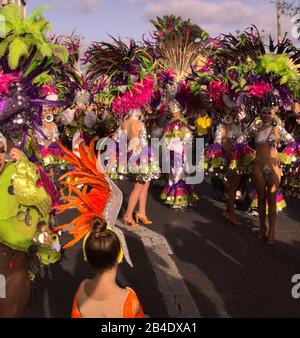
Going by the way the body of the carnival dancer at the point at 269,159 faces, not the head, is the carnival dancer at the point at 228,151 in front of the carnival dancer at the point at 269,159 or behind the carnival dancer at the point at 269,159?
behind

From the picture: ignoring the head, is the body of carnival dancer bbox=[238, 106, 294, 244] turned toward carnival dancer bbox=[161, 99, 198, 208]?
no

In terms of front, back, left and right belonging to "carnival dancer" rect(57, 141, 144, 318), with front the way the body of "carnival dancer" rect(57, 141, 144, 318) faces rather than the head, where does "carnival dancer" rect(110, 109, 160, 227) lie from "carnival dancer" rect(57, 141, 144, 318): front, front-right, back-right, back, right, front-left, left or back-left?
front

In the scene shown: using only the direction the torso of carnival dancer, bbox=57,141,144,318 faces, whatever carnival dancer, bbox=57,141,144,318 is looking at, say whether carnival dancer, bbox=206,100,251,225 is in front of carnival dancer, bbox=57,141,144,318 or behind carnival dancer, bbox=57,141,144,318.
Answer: in front

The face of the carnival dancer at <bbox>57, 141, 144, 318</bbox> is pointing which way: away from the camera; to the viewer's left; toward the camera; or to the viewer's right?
away from the camera

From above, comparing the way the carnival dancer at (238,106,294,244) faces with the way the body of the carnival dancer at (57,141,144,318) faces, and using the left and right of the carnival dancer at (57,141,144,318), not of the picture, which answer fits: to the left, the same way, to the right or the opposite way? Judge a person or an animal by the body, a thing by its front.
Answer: the opposite way

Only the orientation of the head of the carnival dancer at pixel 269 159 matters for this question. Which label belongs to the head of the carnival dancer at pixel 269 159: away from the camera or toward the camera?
toward the camera

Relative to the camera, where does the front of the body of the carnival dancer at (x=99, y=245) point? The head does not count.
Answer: away from the camera

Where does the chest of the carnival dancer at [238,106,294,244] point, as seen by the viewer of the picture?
toward the camera

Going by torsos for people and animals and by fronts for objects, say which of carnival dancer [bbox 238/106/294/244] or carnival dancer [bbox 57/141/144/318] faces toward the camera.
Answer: carnival dancer [bbox 238/106/294/244]

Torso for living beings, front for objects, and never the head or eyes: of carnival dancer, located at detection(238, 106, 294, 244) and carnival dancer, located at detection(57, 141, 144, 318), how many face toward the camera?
1

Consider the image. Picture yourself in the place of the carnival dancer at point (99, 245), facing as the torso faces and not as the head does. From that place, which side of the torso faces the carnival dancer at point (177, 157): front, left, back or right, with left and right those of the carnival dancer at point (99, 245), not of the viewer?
front

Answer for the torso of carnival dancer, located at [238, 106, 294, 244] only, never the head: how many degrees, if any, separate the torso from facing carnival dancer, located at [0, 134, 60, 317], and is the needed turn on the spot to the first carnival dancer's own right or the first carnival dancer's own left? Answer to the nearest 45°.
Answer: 0° — they already face them

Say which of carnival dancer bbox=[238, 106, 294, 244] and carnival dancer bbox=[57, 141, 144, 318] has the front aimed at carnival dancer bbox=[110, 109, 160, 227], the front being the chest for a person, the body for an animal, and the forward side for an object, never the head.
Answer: carnival dancer bbox=[57, 141, 144, 318]

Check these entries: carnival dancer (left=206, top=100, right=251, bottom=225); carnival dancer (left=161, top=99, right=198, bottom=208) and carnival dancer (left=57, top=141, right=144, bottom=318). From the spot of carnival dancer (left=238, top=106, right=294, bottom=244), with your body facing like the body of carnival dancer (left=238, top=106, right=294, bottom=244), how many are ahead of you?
1

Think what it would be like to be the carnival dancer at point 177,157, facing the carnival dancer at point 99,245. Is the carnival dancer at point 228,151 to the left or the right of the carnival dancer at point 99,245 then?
left

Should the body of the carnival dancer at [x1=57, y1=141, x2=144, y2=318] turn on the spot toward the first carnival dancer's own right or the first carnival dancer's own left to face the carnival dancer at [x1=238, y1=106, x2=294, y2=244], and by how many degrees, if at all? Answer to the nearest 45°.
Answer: approximately 45° to the first carnival dancer's own right
